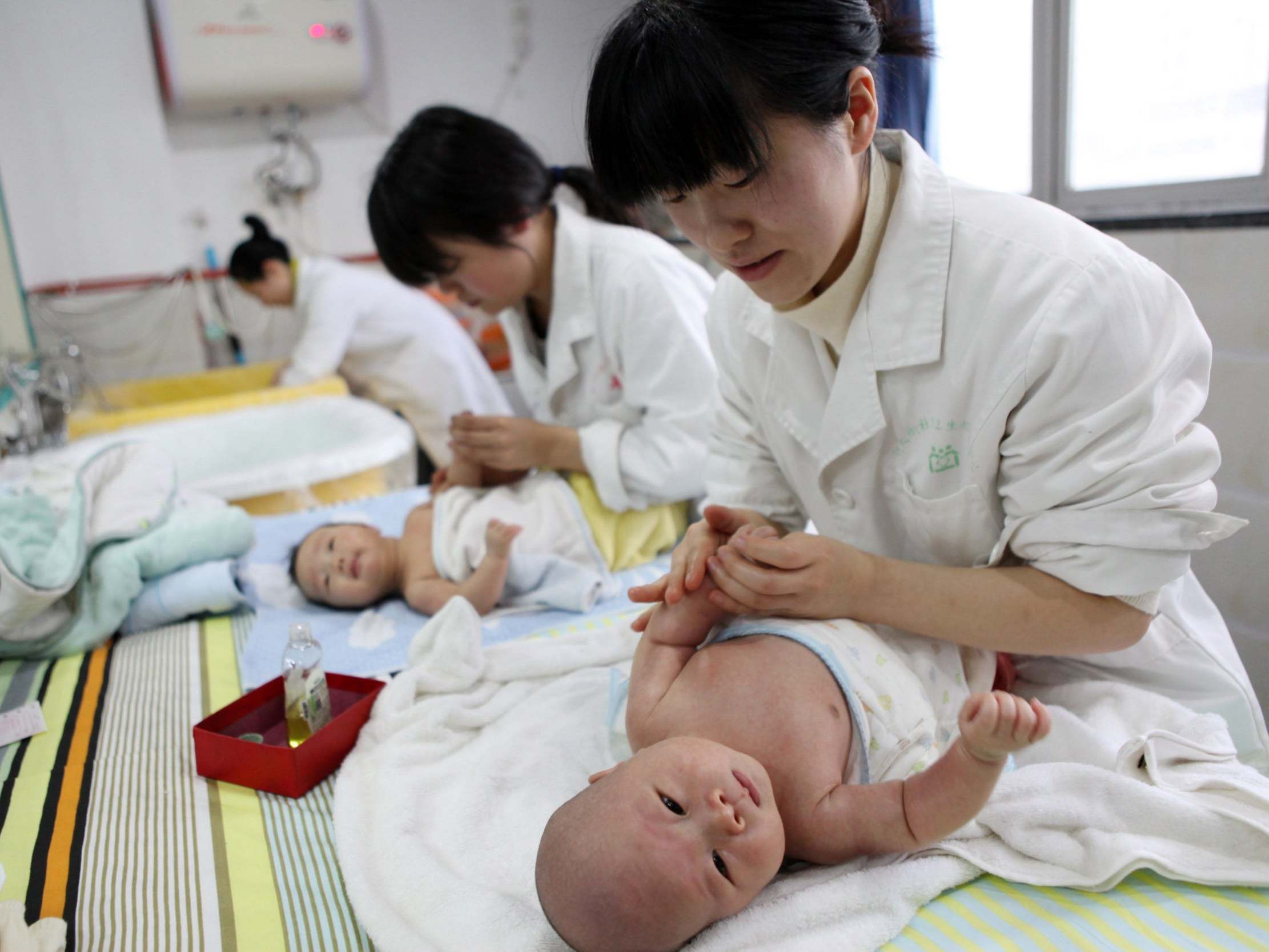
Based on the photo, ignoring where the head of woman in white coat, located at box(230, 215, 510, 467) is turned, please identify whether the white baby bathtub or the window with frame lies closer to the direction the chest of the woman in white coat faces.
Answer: the white baby bathtub

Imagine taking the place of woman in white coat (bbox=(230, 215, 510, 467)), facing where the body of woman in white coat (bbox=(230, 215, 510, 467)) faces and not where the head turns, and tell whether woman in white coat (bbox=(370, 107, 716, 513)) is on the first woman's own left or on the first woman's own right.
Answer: on the first woman's own left

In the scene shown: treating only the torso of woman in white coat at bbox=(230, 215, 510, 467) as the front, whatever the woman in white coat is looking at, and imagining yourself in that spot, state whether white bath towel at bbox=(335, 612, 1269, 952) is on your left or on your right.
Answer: on your left

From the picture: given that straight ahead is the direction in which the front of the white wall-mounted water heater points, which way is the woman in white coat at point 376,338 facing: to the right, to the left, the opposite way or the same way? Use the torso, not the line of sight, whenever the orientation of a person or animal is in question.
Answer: to the right

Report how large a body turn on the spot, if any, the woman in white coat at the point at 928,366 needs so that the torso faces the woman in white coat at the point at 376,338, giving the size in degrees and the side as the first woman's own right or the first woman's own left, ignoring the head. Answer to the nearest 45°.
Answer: approximately 90° to the first woman's own right

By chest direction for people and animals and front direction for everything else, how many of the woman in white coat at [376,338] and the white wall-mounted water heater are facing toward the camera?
1

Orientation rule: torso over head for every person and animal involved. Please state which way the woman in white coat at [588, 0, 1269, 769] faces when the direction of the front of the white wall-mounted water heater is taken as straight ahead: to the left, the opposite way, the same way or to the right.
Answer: to the right

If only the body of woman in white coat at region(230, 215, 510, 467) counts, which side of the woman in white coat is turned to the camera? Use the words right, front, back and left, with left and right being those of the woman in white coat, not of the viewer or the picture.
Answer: left

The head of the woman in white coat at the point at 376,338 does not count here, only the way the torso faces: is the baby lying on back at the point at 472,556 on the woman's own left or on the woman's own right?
on the woman's own left

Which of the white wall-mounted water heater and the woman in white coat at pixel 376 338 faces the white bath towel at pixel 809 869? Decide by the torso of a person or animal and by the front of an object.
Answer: the white wall-mounted water heater
